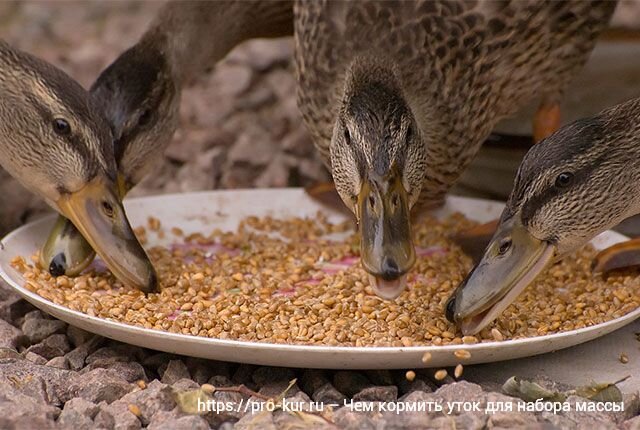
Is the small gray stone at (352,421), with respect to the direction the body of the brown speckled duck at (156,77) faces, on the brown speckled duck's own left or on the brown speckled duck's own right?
on the brown speckled duck's own left

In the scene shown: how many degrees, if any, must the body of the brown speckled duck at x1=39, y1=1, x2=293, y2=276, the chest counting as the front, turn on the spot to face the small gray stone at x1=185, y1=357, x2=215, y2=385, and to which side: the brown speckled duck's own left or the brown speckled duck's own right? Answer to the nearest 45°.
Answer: approximately 45° to the brown speckled duck's own left

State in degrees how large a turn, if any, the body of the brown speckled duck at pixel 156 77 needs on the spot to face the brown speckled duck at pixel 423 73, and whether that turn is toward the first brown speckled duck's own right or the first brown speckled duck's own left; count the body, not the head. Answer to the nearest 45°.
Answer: approximately 90° to the first brown speckled duck's own left

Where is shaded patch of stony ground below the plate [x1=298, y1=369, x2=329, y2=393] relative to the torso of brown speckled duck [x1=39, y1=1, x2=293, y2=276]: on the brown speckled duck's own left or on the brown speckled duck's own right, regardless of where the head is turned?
on the brown speckled duck's own left

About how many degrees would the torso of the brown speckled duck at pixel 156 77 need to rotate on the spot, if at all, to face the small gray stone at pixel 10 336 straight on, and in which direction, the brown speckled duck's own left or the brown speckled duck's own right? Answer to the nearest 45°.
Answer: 0° — it already faces it

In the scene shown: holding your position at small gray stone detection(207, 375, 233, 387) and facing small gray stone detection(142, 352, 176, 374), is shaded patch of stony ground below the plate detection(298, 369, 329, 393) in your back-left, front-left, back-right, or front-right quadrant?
back-right

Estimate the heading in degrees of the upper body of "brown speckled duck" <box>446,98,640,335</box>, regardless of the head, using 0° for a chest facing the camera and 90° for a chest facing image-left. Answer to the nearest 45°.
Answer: approximately 90°

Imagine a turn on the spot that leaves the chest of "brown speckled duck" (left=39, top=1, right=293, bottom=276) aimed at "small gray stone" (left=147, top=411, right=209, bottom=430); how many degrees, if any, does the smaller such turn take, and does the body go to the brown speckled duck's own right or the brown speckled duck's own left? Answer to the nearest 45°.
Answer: approximately 45° to the brown speckled duck's own left

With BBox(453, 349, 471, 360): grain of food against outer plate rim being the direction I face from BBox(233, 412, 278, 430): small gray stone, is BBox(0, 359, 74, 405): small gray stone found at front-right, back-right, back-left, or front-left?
back-left

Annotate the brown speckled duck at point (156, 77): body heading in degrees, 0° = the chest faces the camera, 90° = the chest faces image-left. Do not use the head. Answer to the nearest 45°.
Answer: approximately 45°

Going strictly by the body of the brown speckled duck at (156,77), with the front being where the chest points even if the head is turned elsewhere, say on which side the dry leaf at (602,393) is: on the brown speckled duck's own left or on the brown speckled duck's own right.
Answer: on the brown speckled duck's own left

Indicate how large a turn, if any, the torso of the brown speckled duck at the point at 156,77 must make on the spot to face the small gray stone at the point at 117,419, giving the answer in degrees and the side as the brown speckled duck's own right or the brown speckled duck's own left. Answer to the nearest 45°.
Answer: approximately 45° to the brown speckled duck's own left

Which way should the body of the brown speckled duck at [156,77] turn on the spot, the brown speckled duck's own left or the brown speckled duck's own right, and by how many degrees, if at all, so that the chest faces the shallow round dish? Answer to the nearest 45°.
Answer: approximately 45° to the brown speckled duck's own left
